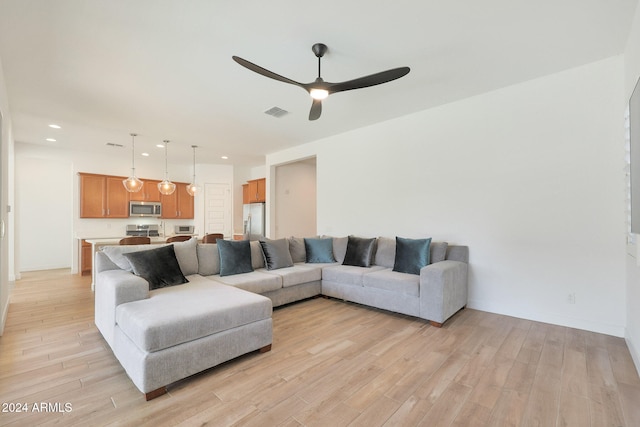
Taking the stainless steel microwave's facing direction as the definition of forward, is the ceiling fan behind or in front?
in front

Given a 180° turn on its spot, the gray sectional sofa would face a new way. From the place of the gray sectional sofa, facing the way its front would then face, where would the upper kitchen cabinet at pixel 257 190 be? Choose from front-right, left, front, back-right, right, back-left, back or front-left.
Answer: front-right

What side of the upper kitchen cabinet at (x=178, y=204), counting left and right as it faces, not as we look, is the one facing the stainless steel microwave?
right

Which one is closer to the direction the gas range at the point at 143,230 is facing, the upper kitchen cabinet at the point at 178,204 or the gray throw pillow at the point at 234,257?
the gray throw pillow

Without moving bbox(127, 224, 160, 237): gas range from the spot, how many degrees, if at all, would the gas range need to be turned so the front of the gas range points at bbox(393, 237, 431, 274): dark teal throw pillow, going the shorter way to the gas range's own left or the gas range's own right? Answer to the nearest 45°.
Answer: approximately 45° to the gas range's own left

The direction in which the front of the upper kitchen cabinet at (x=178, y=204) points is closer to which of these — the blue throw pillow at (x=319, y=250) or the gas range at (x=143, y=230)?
the blue throw pillow

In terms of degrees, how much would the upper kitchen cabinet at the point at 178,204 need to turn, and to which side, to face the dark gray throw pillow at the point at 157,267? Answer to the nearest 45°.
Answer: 0° — it already faces it

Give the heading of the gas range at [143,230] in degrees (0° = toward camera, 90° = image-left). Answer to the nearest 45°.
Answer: approximately 0°

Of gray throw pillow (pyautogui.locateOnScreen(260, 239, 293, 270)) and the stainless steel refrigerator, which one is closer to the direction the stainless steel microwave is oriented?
the gray throw pillow
